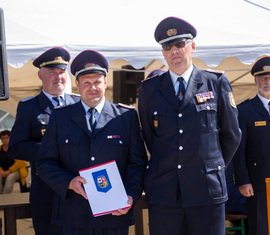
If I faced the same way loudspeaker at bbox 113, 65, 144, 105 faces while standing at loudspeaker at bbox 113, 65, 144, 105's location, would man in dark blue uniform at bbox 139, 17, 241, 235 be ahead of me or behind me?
ahead

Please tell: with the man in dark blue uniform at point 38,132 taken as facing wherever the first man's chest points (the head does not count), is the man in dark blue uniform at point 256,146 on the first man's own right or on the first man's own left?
on the first man's own left

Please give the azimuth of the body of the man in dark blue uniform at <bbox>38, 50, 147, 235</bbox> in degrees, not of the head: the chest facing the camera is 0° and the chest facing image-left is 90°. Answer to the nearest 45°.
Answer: approximately 0°

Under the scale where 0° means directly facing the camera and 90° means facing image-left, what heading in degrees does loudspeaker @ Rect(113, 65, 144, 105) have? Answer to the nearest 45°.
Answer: approximately 315°

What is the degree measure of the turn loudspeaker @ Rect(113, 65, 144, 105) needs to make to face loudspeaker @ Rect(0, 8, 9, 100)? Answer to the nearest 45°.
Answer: approximately 45° to its right

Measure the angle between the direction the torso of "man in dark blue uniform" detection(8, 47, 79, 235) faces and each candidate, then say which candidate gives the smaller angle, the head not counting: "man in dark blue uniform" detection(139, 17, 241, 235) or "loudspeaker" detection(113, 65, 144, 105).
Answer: the man in dark blue uniform
